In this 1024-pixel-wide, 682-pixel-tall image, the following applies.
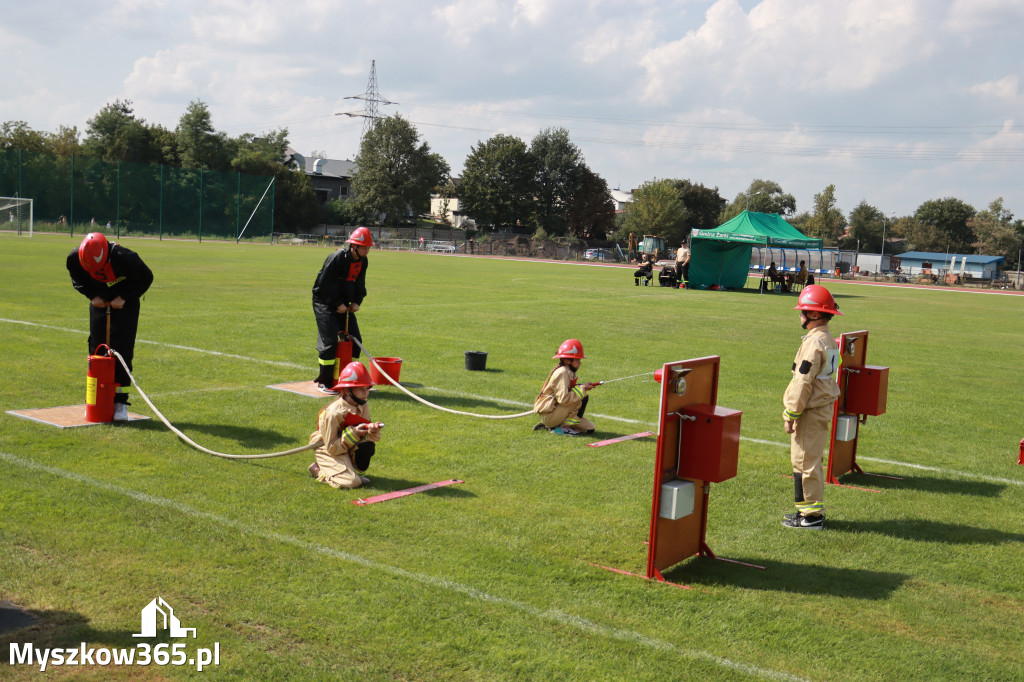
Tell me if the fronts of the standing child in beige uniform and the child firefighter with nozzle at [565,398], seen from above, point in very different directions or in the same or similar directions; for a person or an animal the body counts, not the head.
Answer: very different directions

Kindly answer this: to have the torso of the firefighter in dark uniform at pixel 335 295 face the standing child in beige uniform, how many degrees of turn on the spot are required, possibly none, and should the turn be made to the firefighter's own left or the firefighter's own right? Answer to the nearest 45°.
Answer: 0° — they already face them

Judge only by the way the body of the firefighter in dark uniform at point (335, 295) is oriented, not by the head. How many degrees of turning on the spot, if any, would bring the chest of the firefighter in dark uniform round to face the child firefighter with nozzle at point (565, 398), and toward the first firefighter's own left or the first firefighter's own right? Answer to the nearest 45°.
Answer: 0° — they already face them

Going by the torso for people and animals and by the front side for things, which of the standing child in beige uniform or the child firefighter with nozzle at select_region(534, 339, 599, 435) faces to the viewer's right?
the child firefighter with nozzle

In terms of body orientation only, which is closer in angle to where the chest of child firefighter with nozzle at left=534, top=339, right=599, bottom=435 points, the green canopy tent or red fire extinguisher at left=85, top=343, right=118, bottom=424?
the green canopy tent

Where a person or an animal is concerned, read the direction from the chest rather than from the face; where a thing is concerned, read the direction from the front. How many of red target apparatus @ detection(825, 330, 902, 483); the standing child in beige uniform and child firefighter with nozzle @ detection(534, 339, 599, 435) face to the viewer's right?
1

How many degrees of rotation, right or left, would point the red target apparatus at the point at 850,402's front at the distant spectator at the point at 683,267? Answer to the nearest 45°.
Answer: approximately 45° to its right

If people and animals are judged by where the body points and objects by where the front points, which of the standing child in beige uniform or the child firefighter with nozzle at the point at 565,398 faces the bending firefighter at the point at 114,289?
the standing child in beige uniform

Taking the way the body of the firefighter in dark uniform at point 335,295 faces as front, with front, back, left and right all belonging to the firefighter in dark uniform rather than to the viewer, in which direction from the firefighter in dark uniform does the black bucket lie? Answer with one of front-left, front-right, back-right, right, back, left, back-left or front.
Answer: left

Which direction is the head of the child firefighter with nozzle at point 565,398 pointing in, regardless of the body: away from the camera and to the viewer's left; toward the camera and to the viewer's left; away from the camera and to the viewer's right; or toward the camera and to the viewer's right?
toward the camera and to the viewer's right

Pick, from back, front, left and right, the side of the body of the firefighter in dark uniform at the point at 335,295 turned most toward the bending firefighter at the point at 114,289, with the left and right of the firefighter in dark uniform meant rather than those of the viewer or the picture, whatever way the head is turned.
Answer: right

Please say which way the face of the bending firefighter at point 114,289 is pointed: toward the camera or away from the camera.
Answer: toward the camera

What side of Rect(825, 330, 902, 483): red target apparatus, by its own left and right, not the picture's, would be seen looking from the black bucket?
front

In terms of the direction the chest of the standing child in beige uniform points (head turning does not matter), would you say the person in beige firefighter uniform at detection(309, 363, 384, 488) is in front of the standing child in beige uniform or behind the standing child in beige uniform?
in front
